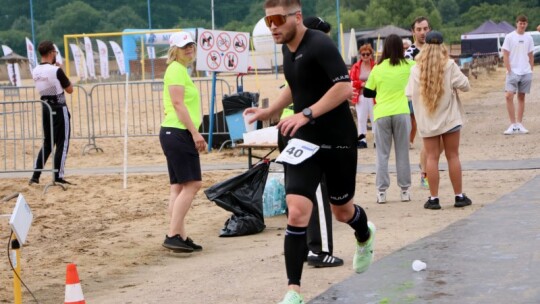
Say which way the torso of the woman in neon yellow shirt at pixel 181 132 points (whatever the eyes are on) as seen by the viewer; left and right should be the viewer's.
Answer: facing to the right of the viewer

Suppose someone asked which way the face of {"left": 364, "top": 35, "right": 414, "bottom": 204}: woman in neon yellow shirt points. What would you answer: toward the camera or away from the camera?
away from the camera

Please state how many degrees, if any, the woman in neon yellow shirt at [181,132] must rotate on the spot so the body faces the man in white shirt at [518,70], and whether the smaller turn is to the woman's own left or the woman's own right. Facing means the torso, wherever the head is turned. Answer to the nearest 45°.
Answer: approximately 45° to the woman's own left

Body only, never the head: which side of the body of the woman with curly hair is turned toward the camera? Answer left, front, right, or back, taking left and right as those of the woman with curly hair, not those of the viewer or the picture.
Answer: back

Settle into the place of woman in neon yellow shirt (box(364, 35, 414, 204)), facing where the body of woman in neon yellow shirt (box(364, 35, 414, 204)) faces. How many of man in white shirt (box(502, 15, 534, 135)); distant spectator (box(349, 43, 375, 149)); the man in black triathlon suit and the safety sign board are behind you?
1

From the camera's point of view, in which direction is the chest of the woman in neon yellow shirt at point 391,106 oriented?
away from the camera

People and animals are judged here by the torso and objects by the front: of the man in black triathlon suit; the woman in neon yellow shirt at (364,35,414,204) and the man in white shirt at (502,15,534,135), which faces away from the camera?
the woman in neon yellow shirt

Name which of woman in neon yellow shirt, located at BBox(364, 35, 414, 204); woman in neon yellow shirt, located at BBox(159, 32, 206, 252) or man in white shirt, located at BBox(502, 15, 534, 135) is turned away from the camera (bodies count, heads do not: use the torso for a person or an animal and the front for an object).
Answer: woman in neon yellow shirt, located at BBox(364, 35, 414, 204)

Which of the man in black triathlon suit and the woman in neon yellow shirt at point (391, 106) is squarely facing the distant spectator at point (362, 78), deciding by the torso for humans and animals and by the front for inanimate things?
the woman in neon yellow shirt

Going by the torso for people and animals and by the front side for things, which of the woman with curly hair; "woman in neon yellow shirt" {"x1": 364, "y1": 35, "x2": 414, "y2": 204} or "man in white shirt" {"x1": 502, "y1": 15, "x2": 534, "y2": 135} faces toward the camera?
the man in white shirt

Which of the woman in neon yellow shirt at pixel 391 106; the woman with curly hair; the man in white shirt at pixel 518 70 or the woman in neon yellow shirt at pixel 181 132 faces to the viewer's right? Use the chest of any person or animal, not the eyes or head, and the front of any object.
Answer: the woman in neon yellow shirt at pixel 181 132

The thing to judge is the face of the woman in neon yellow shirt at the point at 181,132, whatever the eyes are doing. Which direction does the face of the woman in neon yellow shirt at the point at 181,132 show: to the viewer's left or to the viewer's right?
to the viewer's right

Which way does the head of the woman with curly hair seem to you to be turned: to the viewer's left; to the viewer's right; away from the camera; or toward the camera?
away from the camera

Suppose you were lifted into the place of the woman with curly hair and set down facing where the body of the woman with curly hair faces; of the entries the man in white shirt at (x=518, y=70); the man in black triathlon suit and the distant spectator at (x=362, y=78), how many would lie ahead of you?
2
